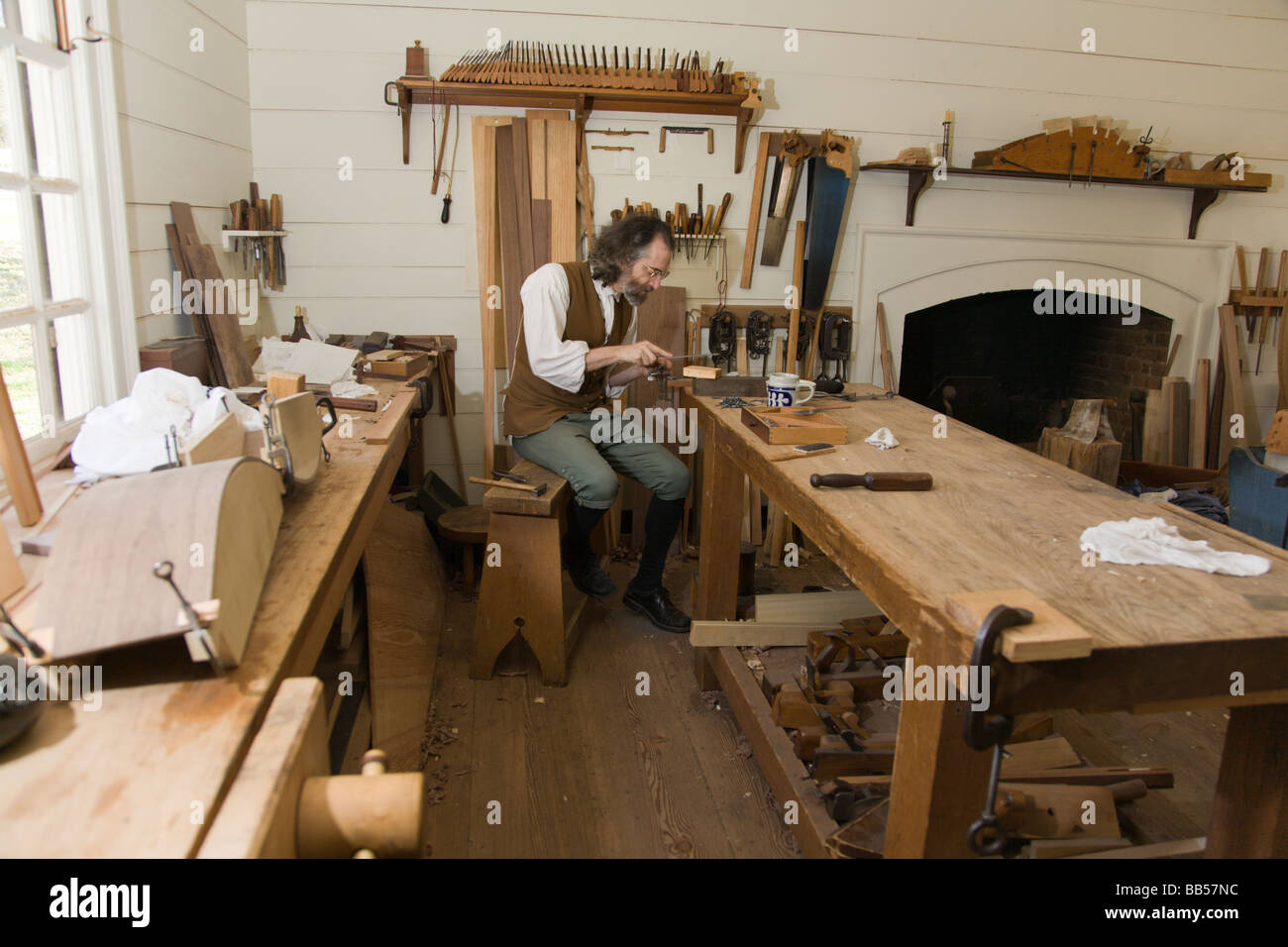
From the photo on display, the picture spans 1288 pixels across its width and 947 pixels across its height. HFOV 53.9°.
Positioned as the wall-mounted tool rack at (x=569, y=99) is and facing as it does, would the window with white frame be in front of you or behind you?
in front

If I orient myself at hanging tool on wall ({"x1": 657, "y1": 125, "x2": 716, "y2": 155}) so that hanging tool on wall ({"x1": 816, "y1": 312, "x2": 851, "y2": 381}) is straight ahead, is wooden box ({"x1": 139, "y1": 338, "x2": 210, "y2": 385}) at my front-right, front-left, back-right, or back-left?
back-right

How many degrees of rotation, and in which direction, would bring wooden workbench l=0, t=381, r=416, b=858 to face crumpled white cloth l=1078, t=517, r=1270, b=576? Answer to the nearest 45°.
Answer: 0° — it already faces it

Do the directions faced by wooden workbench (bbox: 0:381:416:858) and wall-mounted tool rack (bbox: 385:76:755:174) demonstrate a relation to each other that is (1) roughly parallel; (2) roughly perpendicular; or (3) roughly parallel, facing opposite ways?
roughly perpendicular

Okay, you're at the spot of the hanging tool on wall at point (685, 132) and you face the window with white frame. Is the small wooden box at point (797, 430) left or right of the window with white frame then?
left

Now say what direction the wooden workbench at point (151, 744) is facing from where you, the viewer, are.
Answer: facing to the right of the viewer

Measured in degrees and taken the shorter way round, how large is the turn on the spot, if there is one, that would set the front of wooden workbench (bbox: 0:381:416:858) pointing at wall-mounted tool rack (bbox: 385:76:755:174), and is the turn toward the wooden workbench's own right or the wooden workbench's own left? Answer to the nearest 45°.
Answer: approximately 45° to the wooden workbench's own left

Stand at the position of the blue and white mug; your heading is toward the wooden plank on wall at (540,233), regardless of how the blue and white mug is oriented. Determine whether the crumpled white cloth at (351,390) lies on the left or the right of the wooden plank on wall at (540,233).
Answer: left

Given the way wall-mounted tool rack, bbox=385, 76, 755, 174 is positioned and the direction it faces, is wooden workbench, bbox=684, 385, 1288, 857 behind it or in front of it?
in front

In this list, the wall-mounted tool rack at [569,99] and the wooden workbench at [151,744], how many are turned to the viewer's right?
1

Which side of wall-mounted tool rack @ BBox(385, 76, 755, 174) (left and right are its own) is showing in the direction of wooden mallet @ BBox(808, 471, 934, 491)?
front
